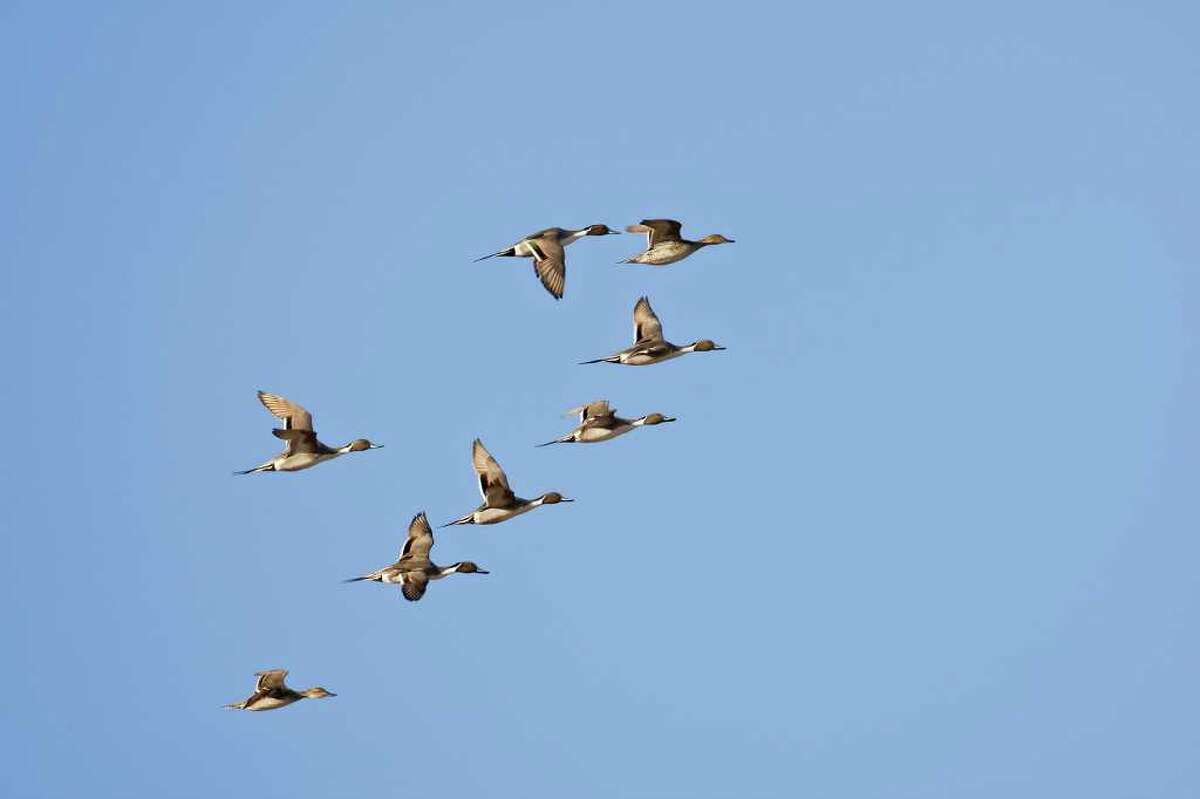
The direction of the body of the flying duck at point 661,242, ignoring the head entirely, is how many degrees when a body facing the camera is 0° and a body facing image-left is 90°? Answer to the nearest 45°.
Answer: approximately 270°
